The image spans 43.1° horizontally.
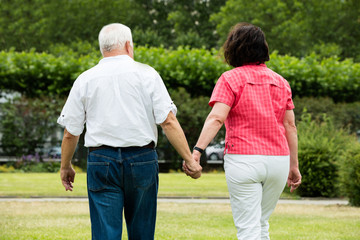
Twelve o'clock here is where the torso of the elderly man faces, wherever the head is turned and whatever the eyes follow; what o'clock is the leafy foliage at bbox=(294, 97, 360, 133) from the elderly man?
The leafy foliage is roughly at 1 o'clock from the elderly man.

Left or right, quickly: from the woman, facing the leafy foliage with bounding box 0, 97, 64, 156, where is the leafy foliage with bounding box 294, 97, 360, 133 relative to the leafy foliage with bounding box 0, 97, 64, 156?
right

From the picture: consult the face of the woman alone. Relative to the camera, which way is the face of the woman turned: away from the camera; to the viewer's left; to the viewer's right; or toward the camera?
away from the camera

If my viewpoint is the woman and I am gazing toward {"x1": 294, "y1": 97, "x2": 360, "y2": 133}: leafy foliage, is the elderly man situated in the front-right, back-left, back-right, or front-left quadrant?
back-left

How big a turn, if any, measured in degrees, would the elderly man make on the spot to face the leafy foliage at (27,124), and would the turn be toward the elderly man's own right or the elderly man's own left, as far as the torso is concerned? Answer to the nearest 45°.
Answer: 0° — they already face it

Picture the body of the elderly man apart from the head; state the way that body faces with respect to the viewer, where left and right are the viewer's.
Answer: facing away from the viewer

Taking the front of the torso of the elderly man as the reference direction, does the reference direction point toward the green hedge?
yes

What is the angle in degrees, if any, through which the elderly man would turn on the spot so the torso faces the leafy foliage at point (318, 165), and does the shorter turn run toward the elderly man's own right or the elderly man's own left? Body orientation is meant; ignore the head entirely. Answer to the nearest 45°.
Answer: approximately 45° to the elderly man's own right

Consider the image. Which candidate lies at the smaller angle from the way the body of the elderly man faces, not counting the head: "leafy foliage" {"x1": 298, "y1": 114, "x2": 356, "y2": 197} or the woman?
the leafy foliage

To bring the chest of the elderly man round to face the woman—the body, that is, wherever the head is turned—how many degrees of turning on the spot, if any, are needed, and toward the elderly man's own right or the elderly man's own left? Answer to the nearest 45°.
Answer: approximately 90° to the elderly man's own right
